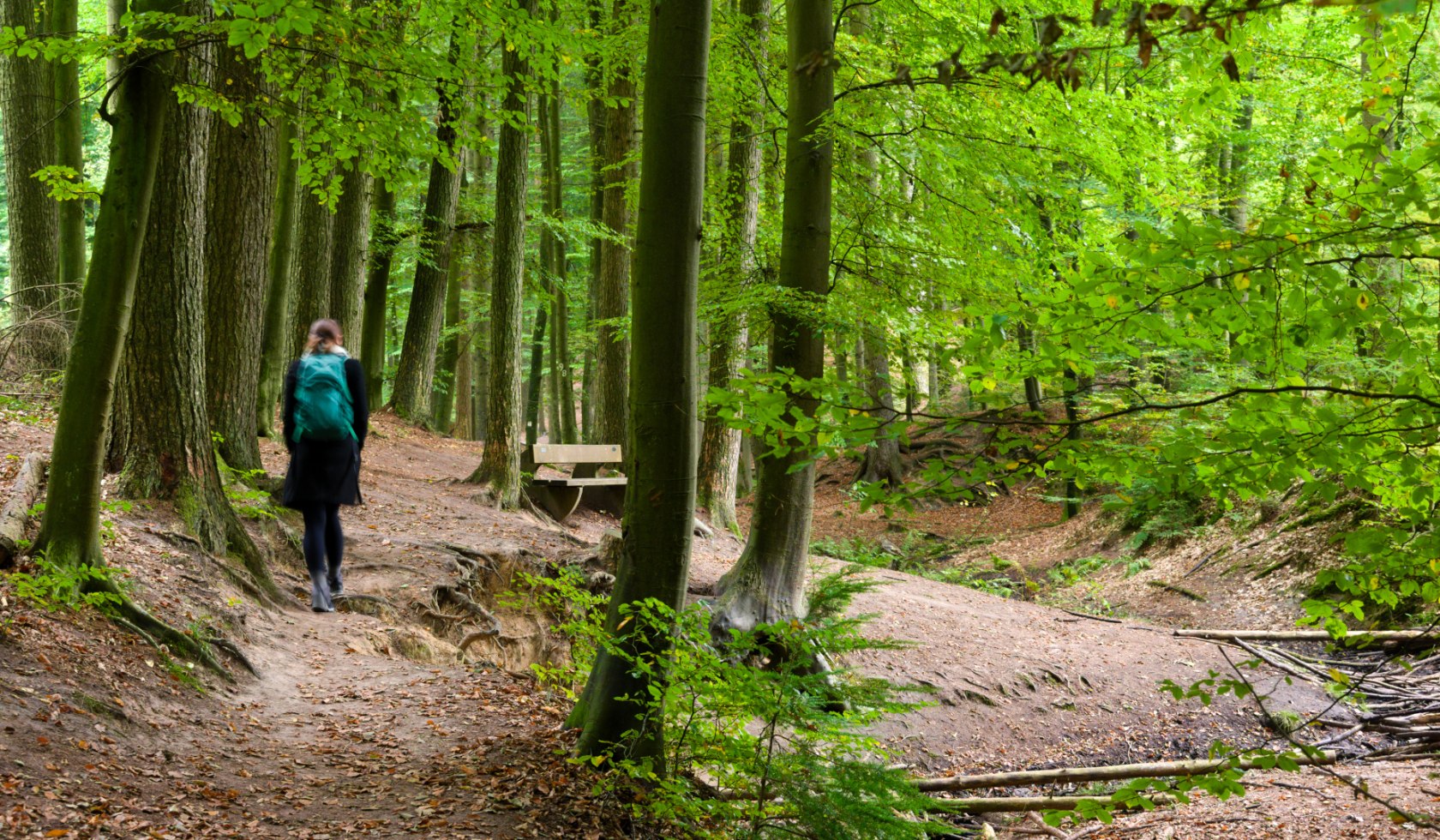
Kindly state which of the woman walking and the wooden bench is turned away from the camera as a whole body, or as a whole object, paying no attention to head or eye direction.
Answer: the woman walking

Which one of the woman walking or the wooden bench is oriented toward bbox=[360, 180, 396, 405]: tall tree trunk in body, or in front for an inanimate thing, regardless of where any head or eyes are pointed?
the woman walking

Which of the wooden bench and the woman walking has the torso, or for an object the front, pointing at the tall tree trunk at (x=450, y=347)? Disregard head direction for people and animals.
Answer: the woman walking

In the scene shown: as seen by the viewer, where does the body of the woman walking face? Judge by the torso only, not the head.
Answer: away from the camera

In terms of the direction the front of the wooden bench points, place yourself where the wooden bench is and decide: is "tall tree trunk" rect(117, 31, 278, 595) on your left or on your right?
on your right

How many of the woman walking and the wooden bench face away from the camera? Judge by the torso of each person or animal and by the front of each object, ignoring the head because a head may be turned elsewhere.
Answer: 1

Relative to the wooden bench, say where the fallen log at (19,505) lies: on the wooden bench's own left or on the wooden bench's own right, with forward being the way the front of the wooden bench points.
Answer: on the wooden bench's own right

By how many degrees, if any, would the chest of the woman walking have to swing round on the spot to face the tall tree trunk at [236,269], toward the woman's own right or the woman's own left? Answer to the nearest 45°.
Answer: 0° — they already face it

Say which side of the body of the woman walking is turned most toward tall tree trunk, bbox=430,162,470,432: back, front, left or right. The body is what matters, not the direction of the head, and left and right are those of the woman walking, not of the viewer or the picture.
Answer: front

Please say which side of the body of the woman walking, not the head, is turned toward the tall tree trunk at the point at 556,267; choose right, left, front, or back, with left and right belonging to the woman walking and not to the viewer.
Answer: front
